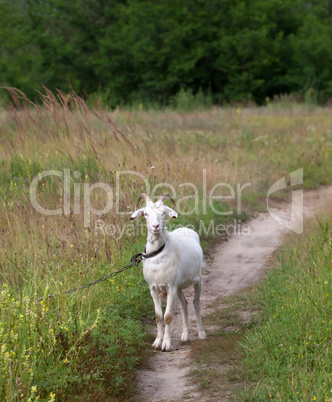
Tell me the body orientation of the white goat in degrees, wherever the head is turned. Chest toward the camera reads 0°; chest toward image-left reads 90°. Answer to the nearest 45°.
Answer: approximately 45°
